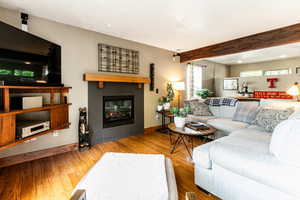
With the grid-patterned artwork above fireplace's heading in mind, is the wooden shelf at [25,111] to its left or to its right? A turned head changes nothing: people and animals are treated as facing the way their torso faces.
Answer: on its right

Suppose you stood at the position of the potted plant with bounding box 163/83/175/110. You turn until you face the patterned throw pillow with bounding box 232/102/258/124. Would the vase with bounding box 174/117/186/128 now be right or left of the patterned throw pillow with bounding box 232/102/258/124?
right

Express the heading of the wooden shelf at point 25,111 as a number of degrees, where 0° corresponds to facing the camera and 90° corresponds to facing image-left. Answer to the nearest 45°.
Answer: approximately 315°

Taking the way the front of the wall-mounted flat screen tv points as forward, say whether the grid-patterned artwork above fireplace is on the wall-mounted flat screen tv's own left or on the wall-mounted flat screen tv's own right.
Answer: on the wall-mounted flat screen tv's own left
